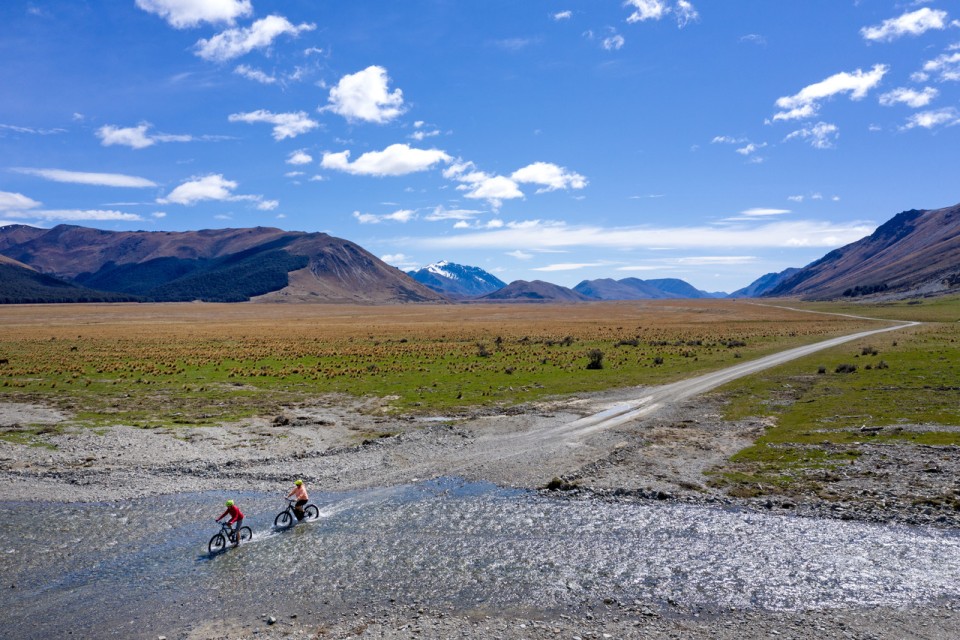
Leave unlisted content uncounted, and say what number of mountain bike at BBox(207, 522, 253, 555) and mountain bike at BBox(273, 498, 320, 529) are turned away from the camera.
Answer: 0

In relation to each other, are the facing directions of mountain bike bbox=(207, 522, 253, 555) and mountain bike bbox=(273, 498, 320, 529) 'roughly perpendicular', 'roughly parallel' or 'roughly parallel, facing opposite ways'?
roughly parallel

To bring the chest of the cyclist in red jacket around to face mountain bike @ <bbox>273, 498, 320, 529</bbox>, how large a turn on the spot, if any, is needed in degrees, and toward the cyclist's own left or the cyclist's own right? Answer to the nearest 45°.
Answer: approximately 180°

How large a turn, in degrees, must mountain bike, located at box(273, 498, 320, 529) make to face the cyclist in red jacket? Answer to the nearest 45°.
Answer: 0° — it already faces them

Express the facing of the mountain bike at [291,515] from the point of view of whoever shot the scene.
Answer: facing the viewer and to the left of the viewer

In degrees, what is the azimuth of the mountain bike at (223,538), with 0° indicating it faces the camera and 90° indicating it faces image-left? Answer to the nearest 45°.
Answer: approximately 45°

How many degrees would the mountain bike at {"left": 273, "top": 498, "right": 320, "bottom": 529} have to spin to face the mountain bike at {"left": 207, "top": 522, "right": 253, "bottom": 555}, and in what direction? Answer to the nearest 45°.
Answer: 0° — it already faces it

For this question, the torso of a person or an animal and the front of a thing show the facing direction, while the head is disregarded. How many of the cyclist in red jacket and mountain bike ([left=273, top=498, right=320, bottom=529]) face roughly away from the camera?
0

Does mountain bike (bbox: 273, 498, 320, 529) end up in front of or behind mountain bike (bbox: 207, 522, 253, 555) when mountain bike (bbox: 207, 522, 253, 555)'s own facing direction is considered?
behind
